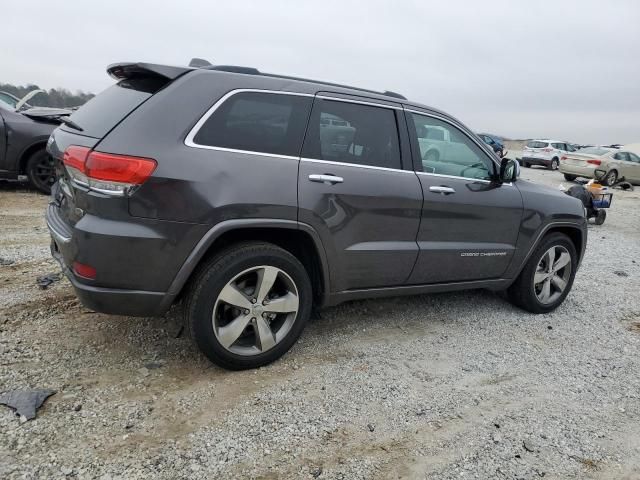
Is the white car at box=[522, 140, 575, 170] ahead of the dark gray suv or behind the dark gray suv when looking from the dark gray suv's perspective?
ahead

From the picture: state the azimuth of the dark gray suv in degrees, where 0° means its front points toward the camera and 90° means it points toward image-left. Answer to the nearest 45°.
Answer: approximately 225°

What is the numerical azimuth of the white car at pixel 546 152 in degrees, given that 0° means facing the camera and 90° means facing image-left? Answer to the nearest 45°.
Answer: approximately 225°

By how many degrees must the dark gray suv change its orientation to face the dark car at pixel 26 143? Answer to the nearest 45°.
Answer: approximately 90° to its left
